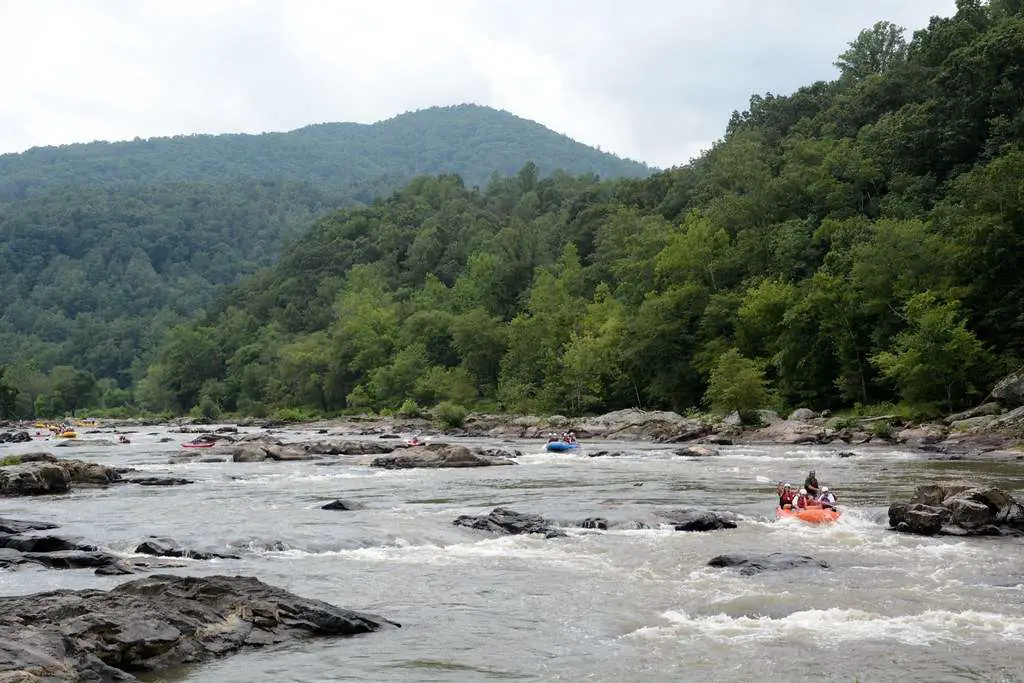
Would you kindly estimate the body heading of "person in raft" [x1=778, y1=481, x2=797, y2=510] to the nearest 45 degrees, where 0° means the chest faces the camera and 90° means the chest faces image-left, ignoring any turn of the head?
approximately 0°

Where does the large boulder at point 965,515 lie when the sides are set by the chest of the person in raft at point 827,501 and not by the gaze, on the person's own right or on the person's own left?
on the person's own left

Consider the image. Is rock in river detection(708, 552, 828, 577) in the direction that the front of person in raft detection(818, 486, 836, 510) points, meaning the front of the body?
yes

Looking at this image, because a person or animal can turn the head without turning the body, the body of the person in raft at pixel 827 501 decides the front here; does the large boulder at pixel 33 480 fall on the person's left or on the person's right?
on the person's right

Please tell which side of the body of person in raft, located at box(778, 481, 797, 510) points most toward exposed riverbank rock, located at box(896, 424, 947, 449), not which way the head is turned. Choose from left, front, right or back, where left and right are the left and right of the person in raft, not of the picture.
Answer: back

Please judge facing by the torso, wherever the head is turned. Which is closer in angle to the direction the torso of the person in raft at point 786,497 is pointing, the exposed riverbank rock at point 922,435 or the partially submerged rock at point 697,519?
the partially submerged rock

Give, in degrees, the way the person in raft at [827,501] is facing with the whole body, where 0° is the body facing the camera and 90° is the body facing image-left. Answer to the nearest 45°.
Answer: approximately 0°

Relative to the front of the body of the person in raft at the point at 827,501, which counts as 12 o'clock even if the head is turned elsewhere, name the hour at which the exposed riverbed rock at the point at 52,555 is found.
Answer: The exposed riverbed rock is roughly at 2 o'clock from the person in raft.

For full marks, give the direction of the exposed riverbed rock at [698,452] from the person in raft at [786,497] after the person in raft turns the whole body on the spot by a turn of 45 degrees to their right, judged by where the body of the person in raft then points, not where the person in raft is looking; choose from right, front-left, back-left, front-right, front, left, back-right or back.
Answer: back-right

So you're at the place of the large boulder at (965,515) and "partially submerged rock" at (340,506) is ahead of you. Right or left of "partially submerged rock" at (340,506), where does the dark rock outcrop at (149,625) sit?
left

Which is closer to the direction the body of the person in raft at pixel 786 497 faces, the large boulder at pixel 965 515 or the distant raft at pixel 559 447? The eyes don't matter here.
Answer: the large boulder

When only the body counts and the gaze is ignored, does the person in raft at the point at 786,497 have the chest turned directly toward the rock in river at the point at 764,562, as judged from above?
yes
